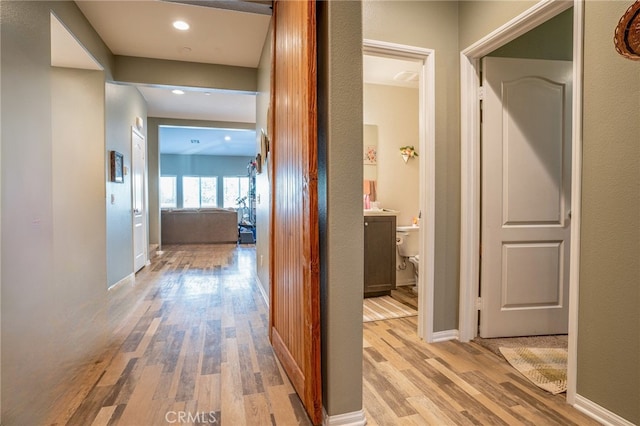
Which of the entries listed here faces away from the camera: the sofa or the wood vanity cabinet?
the sofa

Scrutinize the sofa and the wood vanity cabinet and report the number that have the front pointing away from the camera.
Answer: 1

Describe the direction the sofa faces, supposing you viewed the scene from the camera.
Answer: facing away from the viewer

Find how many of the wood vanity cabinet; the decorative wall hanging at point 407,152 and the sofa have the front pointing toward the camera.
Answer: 2

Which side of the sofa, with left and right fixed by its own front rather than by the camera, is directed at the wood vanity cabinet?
back

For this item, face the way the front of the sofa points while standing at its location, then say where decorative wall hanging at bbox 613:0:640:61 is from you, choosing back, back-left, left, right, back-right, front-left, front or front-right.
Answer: back

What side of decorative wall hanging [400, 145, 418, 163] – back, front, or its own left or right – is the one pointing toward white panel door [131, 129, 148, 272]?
right

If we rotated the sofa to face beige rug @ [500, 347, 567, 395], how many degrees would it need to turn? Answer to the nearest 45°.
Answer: approximately 180°

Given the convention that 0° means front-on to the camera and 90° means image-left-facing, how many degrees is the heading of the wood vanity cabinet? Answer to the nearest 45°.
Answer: approximately 0°

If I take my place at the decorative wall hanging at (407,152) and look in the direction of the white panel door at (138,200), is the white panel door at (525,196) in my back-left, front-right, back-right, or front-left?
back-left
